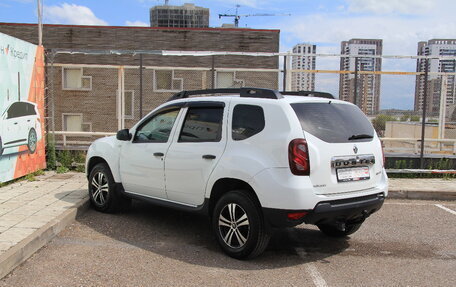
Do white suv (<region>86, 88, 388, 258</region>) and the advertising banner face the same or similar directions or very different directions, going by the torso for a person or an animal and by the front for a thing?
very different directions

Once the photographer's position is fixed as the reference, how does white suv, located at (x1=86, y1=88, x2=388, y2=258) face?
facing away from the viewer and to the left of the viewer

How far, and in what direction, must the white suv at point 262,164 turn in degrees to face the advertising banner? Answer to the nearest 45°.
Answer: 0° — it already faces it

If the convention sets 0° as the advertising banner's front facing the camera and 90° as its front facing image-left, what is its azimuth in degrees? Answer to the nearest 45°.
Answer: approximately 315°

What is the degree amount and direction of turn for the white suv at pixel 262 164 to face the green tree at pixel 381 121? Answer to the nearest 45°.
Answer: approximately 90° to its right

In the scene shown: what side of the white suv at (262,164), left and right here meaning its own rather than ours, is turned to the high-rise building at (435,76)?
right

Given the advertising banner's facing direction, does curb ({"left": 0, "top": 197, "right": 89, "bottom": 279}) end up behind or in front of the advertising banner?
in front

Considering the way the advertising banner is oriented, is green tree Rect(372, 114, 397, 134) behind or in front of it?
in front
